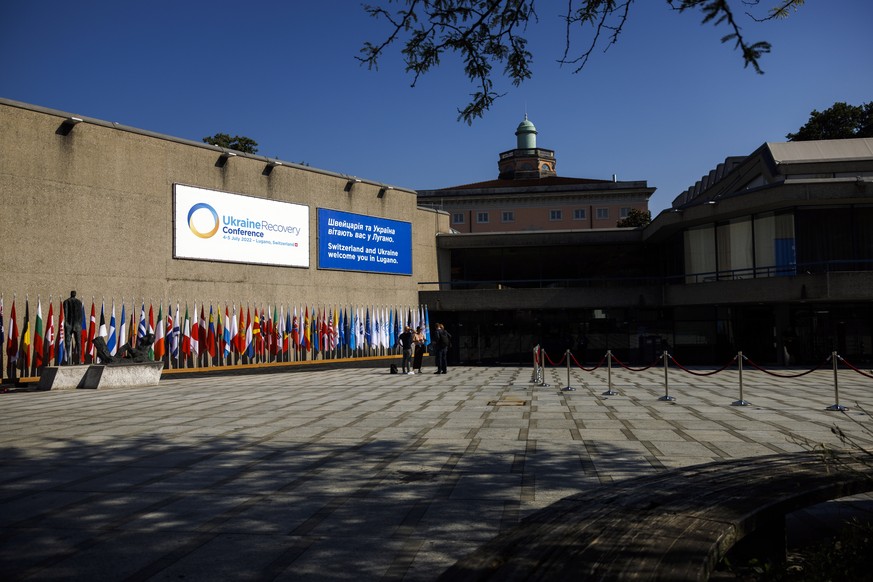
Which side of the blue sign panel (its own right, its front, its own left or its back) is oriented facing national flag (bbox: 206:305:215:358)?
right

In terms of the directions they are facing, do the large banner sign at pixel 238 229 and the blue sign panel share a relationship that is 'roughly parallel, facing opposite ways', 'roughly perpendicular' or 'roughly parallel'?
roughly parallel

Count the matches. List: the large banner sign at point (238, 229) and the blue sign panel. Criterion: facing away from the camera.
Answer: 0

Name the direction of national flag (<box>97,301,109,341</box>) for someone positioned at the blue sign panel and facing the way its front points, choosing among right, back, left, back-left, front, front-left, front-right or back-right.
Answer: right

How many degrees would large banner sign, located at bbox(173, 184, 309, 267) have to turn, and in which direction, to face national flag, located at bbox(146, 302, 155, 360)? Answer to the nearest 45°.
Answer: approximately 90° to its right

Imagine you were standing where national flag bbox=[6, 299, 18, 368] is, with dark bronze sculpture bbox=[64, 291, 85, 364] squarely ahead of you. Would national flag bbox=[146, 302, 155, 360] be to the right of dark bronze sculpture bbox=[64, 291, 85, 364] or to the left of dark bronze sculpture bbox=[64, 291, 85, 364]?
left

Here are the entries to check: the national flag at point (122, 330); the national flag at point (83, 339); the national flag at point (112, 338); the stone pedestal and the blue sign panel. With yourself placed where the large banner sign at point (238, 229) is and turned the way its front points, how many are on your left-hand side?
1

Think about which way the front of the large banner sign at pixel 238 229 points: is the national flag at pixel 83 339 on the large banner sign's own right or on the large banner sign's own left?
on the large banner sign's own right

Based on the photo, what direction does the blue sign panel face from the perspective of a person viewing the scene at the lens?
facing the viewer and to the right of the viewer

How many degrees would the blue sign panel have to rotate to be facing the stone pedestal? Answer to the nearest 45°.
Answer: approximately 90° to its right

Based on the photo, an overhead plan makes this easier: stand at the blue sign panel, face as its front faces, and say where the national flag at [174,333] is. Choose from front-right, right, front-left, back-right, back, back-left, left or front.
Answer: right

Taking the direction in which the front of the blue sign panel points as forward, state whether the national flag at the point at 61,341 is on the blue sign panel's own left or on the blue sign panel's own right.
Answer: on the blue sign panel's own right

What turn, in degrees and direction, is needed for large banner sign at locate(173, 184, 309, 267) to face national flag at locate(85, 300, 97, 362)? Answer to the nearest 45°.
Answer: approximately 90° to its right
